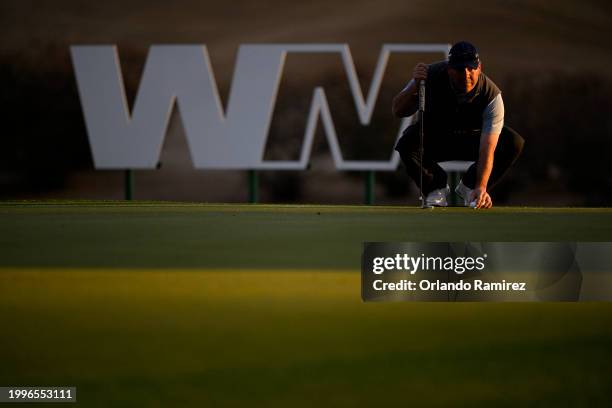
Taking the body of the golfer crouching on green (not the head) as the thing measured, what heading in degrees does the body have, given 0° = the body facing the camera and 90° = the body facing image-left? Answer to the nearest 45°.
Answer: approximately 0°

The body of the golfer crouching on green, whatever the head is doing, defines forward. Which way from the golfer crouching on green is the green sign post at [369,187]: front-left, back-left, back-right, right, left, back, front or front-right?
back

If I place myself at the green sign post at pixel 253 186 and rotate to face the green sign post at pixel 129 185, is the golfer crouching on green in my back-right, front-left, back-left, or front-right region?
back-left

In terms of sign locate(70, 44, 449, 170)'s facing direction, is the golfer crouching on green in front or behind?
in front

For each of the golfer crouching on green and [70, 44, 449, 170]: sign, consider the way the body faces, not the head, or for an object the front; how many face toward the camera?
2

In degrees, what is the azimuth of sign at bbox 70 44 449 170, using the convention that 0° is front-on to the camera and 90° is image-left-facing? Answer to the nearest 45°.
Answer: approximately 0°
